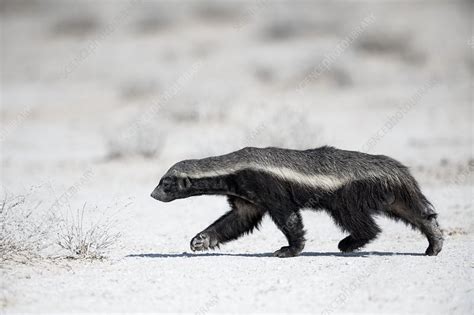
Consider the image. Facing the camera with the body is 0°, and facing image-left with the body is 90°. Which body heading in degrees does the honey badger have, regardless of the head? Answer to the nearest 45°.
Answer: approximately 90°
